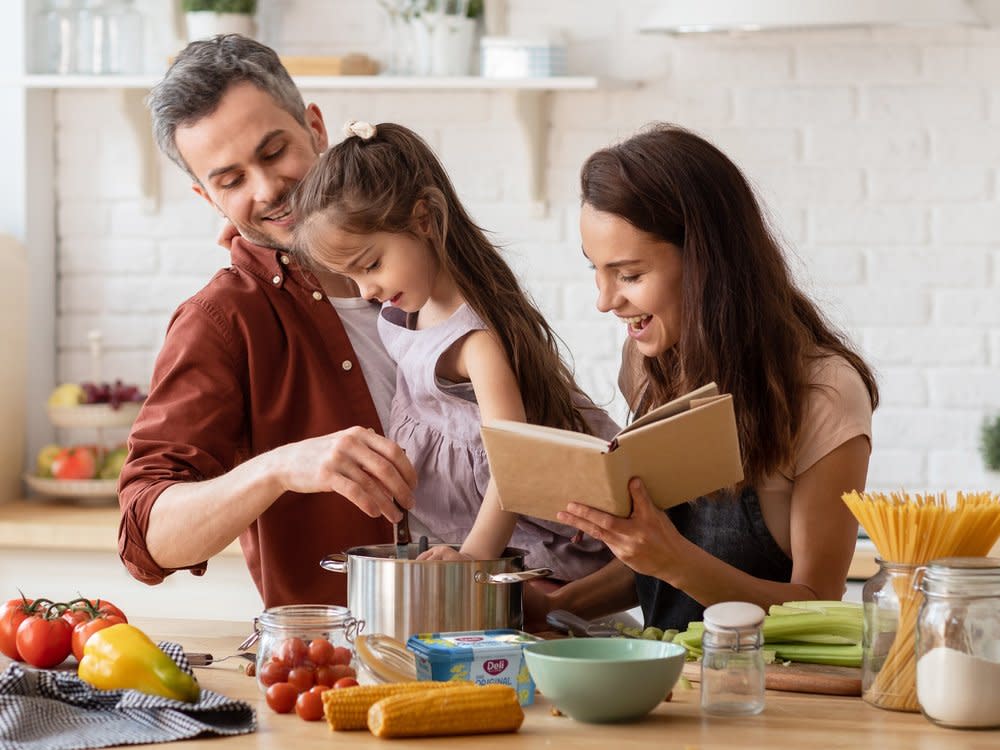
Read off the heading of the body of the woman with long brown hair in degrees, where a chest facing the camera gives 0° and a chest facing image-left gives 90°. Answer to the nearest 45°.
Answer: approximately 45°

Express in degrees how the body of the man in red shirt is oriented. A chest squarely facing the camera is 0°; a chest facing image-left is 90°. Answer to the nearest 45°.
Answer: approximately 315°

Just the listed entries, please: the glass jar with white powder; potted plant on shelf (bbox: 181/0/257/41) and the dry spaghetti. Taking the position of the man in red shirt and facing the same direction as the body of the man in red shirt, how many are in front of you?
2

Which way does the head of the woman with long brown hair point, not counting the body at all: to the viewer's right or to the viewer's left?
to the viewer's left

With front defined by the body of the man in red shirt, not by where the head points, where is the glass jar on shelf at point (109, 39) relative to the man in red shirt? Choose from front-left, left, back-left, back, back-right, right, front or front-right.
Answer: back-left

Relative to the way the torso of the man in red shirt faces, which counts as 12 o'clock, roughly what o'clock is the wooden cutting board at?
The wooden cutting board is roughly at 12 o'clock from the man in red shirt.

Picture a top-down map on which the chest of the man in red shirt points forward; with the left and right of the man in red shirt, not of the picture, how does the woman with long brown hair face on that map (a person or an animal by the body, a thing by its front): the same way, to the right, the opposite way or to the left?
to the right

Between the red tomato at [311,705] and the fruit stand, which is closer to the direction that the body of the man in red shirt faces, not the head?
the red tomato

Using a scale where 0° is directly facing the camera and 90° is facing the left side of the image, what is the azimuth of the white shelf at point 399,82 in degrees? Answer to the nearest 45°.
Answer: approximately 0°
